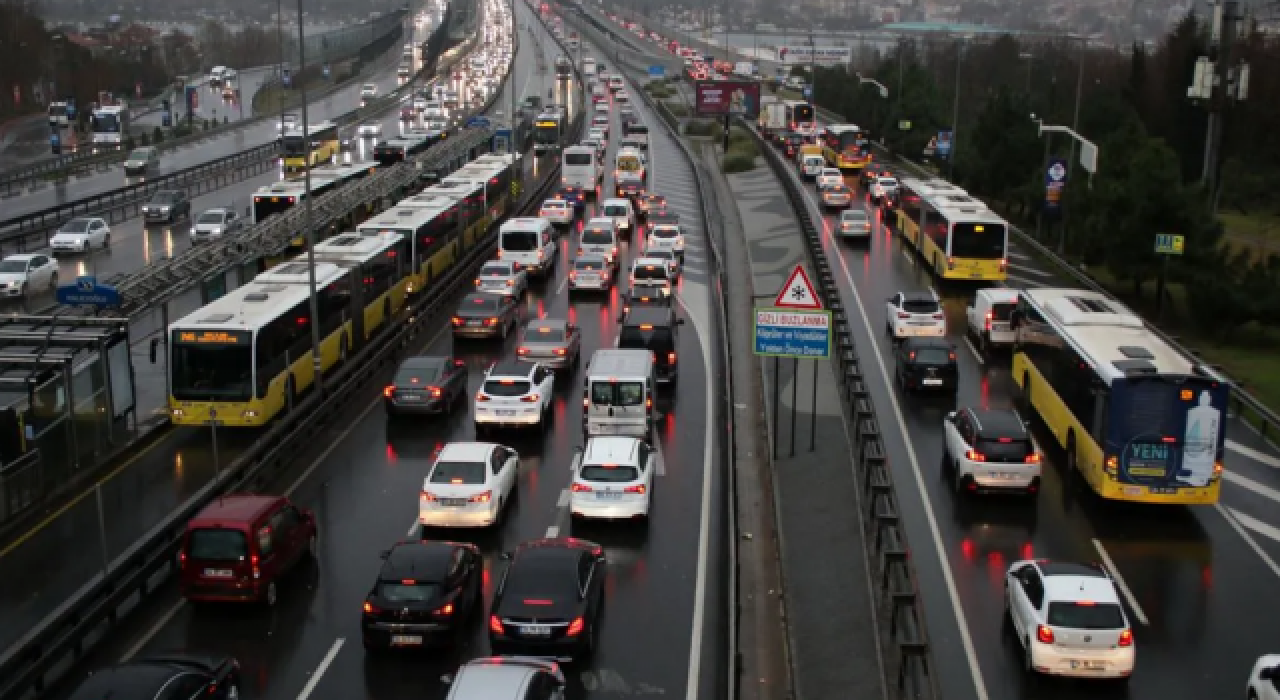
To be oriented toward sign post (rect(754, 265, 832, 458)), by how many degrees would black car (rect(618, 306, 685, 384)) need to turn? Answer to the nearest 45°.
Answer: approximately 180°

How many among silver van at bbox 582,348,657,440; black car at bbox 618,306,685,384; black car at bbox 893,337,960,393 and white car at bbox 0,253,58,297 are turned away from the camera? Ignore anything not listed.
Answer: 3

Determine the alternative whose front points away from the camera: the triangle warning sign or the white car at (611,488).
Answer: the white car

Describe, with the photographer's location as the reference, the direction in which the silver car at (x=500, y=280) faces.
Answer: facing away from the viewer and to the right of the viewer

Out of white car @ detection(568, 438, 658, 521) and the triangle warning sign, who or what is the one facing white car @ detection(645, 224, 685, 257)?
white car @ detection(568, 438, 658, 521)

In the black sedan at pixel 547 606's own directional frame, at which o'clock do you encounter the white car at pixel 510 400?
The white car is roughly at 12 o'clock from the black sedan.

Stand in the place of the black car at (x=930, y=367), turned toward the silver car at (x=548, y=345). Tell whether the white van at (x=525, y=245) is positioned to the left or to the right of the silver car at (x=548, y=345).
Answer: right

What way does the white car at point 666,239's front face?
away from the camera

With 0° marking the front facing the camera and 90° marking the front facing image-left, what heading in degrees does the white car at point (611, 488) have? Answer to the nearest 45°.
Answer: approximately 180°

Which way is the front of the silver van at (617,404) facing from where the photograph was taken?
facing away from the viewer

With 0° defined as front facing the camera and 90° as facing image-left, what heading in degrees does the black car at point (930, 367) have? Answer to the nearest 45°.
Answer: approximately 180°

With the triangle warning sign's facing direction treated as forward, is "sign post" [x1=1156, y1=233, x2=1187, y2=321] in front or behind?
behind

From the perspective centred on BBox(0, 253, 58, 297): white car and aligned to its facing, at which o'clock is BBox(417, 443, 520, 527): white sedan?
The white sedan is roughly at 10 o'clock from the white car.

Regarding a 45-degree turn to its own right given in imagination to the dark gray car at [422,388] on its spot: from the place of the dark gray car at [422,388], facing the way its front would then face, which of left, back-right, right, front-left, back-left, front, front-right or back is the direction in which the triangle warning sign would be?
front-right

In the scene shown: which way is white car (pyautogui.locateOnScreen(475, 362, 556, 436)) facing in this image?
away from the camera
